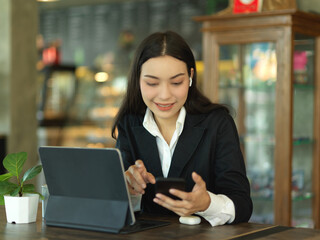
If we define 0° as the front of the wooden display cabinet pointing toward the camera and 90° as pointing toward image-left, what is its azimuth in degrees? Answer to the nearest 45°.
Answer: approximately 45°

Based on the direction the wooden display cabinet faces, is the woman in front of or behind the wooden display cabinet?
in front

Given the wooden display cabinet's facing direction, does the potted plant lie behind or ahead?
ahead
